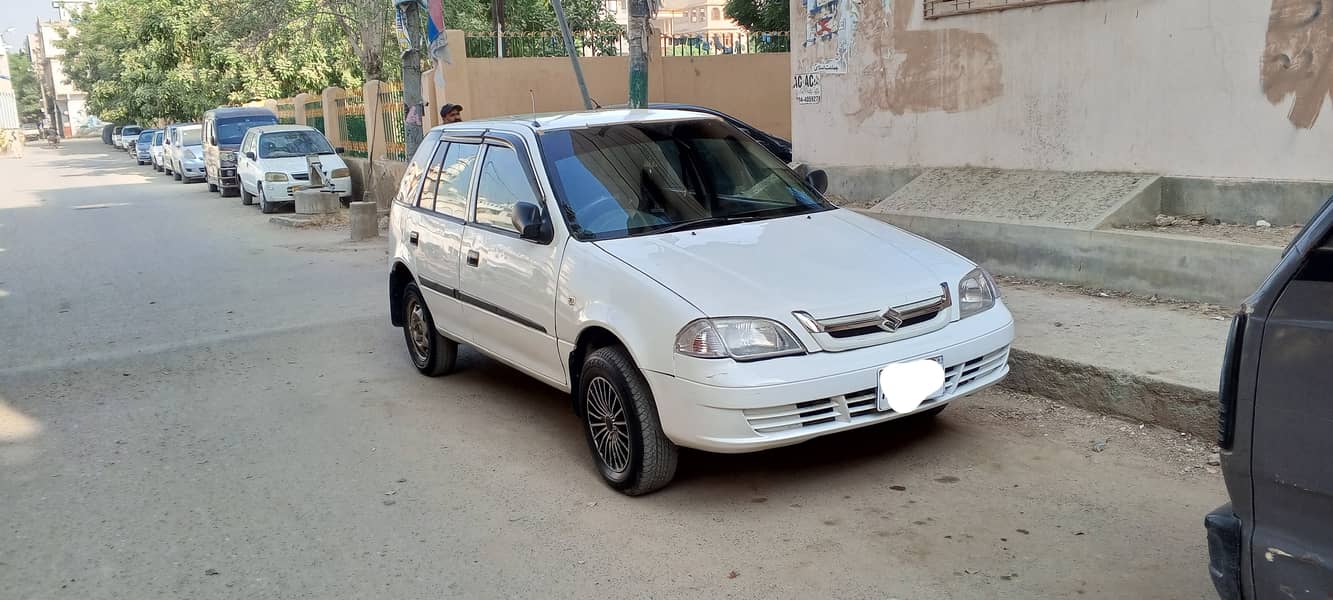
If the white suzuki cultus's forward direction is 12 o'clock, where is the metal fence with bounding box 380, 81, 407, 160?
The metal fence is roughly at 7 o'clock from the white suzuki cultus.

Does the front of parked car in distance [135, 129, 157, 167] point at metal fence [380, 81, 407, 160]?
yes

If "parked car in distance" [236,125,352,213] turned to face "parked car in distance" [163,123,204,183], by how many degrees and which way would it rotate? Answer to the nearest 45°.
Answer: approximately 135° to its left

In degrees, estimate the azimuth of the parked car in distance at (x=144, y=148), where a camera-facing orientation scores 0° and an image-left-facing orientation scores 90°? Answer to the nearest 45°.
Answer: approximately 0°

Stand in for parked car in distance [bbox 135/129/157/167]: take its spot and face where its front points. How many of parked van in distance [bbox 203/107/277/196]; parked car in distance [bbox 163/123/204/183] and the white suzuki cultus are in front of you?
3

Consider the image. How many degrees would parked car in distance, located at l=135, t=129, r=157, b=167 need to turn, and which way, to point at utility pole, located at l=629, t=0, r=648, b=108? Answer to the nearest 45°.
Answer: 0° — it already faces it

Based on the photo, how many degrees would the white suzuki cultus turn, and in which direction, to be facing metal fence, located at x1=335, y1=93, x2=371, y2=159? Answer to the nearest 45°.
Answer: approximately 135° to its left

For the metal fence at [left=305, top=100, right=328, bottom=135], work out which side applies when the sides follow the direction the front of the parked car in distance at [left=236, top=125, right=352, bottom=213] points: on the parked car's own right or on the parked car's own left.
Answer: on the parked car's own left

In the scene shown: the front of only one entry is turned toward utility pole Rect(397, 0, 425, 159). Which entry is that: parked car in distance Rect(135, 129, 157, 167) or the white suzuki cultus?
the parked car in distance

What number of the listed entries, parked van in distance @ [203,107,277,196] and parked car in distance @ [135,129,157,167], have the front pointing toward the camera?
2
